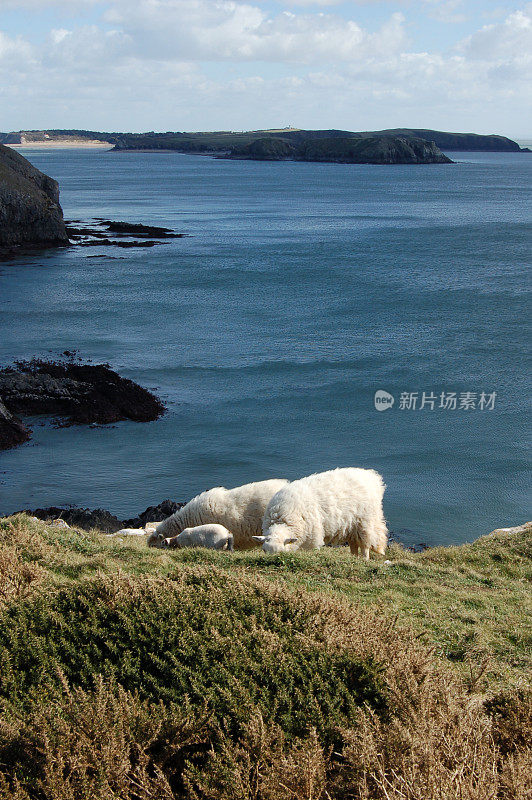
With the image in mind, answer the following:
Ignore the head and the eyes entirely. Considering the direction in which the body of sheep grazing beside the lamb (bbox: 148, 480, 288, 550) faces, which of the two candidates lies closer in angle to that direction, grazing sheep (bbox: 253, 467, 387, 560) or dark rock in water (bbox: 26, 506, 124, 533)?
the dark rock in water

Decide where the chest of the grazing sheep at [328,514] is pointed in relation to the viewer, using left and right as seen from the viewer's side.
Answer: facing the viewer and to the left of the viewer

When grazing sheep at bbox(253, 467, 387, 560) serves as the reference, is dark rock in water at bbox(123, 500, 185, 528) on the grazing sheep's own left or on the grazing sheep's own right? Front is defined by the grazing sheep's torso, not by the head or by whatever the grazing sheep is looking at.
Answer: on the grazing sheep's own right

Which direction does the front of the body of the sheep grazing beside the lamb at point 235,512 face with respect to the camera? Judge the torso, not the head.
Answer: to the viewer's left

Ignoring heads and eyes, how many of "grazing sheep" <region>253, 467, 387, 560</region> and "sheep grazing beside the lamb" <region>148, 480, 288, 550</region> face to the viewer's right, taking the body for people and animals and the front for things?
0

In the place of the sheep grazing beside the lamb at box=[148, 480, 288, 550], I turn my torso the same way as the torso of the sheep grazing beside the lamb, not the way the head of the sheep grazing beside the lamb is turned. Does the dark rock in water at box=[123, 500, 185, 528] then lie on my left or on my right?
on my right

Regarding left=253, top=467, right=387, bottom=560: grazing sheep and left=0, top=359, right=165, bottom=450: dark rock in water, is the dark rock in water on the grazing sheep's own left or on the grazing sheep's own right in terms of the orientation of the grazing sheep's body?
on the grazing sheep's own right
